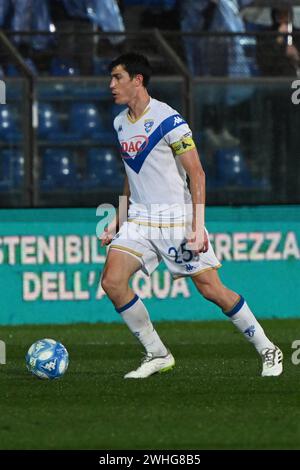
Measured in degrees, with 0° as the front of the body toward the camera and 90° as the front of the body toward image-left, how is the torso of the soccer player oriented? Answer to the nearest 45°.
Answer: approximately 45°

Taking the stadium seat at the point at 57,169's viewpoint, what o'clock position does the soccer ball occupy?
The soccer ball is roughly at 12 o'clock from the stadium seat.

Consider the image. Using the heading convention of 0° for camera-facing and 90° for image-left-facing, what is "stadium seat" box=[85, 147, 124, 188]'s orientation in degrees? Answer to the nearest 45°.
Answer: approximately 0°

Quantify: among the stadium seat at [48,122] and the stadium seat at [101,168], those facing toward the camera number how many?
2

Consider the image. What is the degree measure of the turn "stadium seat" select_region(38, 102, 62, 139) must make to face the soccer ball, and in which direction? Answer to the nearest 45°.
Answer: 0° — it already faces it

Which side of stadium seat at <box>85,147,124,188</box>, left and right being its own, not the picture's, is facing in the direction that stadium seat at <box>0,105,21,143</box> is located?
right

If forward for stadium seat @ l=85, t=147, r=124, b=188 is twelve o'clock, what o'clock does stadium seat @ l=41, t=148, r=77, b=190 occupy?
stadium seat @ l=41, t=148, r=77, b=190 is roughly at 3 o'clock from stadium seat @ l=85, t=147, r=124, b=188.
